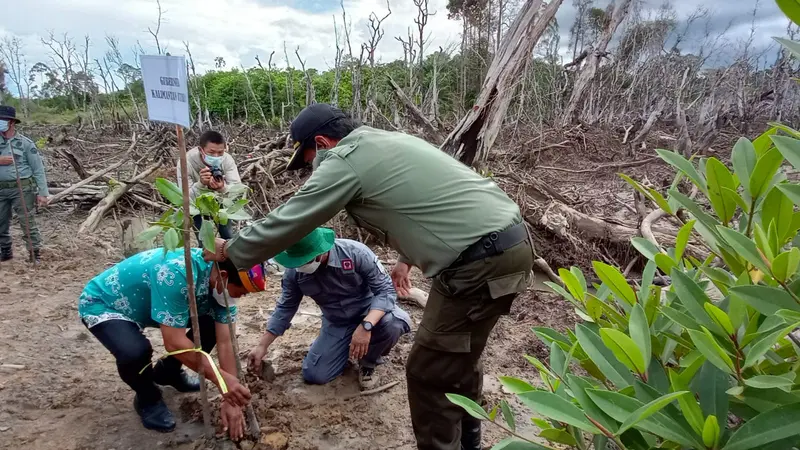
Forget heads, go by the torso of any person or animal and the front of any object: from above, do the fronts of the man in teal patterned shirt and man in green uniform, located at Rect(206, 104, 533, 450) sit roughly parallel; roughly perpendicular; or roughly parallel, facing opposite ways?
roughly parallel, facing opposite ways

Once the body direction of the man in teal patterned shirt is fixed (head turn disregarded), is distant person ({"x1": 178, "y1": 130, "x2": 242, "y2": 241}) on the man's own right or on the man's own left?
on the man's own left

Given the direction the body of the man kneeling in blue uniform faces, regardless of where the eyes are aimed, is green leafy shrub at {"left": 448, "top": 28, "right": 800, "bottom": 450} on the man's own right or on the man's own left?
on the man's own left

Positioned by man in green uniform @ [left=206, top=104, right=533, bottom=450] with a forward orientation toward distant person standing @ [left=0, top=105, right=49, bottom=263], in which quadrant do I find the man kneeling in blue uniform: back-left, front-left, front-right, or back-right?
front-right

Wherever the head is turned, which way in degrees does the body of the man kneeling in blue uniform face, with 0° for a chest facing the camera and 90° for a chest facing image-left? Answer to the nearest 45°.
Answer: approximately 45°

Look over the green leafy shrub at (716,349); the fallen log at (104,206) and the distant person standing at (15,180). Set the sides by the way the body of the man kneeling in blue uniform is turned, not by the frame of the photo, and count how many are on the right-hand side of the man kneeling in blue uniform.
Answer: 2

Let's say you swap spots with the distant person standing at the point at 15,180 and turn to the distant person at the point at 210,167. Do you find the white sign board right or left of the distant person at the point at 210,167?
right

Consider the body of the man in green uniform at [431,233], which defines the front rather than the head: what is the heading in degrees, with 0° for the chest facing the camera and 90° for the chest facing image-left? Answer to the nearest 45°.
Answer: approximately 90°

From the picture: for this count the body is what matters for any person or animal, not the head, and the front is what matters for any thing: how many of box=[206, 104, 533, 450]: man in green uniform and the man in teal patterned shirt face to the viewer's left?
1

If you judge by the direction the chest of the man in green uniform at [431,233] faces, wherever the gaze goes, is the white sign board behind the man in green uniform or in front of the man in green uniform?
in front

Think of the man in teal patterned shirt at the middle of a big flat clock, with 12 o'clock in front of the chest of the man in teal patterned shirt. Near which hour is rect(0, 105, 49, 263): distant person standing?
The distant person standing is roughly at 7 o'clock from the man in teal patterned shirt.

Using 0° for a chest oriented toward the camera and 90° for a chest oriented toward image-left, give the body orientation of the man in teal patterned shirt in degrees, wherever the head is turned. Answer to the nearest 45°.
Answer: approximately 315°

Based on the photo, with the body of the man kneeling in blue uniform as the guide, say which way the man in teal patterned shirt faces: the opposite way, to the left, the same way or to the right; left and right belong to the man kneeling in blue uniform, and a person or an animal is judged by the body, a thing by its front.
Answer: to the left

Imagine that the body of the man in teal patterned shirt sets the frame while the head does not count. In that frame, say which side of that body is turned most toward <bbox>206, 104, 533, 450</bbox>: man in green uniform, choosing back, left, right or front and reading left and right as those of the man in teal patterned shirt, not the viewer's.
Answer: front

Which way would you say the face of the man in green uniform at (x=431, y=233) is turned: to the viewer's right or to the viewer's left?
to the viewer's left

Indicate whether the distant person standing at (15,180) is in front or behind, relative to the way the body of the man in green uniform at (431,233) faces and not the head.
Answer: in front

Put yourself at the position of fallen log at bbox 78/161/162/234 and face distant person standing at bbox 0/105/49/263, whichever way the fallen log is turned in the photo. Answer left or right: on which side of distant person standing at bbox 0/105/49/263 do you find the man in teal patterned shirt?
left
